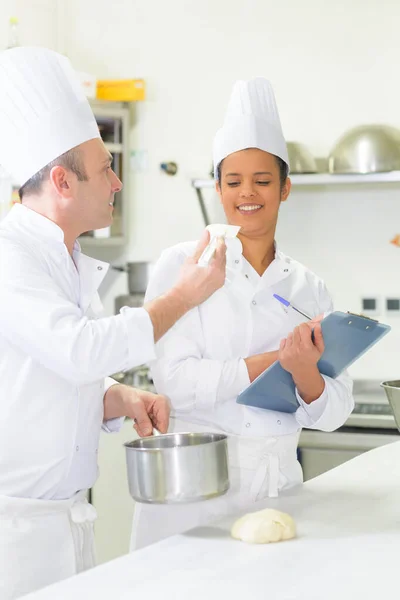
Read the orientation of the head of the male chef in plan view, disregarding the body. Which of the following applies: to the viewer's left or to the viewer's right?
to the viewer's right

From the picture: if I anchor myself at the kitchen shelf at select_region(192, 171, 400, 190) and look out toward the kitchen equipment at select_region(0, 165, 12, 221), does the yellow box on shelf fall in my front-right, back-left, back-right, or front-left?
front-right

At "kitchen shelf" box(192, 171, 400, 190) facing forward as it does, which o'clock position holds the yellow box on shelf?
The yellow box on shelf is roughly at 4 o'clock from the kitchen shelf.

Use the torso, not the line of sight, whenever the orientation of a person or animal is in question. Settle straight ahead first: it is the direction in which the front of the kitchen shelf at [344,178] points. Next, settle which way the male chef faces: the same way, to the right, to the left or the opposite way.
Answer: to the left

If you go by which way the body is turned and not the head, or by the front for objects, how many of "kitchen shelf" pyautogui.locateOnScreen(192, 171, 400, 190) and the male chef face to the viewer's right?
1

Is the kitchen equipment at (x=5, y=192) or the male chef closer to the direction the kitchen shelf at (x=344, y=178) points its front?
the male chef

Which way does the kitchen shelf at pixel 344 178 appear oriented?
toward the camera

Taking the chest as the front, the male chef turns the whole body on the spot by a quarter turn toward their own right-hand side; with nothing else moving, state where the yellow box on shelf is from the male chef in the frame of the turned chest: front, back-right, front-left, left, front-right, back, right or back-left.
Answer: back

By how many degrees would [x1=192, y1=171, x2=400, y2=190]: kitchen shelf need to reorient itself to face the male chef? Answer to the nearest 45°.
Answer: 0° — it already faces them

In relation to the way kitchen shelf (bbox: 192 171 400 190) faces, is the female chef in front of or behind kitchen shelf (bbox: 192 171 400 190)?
in front

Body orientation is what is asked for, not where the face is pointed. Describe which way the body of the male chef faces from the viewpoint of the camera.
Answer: to the viewer's right

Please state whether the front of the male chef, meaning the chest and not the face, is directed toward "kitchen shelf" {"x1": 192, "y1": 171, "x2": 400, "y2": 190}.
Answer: no

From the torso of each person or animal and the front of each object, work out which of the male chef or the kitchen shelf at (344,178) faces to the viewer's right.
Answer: the male chef
